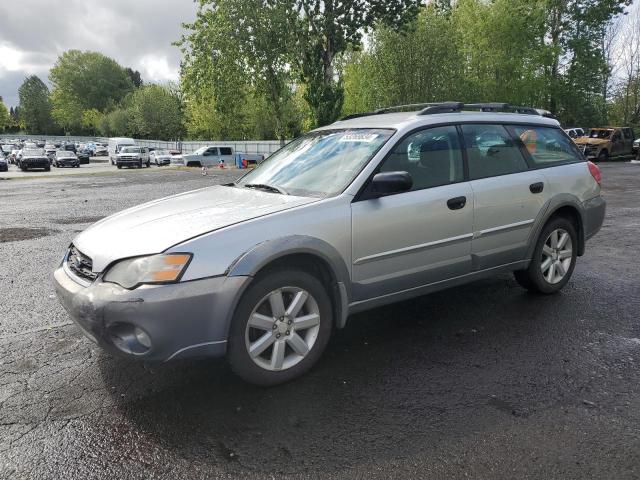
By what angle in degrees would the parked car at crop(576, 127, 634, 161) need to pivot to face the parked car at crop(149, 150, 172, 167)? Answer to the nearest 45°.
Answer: approximately 45° to its right

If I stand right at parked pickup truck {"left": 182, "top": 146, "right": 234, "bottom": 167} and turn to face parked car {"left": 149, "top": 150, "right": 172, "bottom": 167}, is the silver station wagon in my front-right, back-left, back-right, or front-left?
back-left

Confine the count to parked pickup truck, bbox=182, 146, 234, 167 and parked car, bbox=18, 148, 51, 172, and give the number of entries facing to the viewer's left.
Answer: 1

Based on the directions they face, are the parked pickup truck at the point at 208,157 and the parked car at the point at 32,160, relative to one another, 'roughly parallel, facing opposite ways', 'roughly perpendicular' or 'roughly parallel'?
roughly perpendicular

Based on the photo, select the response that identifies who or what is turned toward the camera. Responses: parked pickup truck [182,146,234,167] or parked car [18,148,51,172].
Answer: parked car [18,148,51,172]

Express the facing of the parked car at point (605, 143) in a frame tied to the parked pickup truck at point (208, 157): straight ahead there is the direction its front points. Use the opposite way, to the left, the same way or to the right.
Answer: the same way

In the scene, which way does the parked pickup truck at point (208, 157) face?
to the viewer's left

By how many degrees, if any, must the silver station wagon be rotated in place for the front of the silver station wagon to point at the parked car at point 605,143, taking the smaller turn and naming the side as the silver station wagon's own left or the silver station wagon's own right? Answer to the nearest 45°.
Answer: approximately 180°

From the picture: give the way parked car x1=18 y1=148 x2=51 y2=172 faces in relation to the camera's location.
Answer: facing the viewer

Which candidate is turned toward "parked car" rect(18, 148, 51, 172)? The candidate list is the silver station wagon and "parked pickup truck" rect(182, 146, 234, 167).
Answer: "parked pickup truck" rect(182, 146, 234, 167)

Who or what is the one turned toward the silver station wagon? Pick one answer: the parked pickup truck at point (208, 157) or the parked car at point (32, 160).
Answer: the parked car at point (32, 160)

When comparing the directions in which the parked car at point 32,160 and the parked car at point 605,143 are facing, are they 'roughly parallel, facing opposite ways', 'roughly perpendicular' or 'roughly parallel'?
roughly perpendicular

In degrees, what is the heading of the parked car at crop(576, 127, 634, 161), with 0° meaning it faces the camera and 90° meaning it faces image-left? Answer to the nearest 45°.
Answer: approximately 45°

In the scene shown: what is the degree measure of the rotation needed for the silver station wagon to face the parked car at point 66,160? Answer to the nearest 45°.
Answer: approximately 90° to its right

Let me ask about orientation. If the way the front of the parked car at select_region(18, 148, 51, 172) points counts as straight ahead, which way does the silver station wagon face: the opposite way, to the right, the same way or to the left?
to the right
